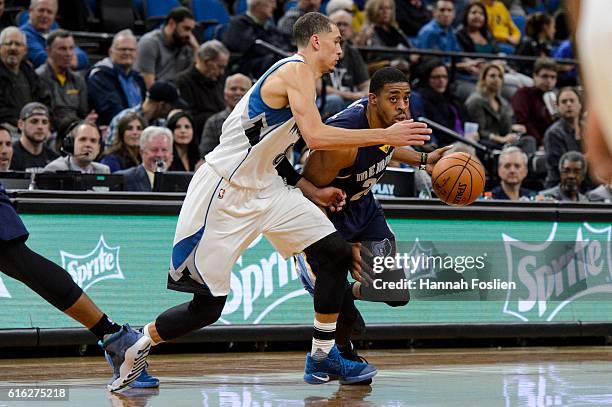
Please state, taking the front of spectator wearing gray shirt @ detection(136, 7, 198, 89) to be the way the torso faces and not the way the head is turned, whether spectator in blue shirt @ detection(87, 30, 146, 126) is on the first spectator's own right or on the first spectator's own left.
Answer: on the first spectator's own right

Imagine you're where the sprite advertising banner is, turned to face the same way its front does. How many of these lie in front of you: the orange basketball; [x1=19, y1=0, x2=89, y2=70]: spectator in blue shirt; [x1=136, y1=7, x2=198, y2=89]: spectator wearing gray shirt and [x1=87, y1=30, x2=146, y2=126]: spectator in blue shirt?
1

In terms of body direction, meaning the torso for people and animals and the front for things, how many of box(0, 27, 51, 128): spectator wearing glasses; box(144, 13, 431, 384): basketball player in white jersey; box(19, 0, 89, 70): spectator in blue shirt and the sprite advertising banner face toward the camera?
3

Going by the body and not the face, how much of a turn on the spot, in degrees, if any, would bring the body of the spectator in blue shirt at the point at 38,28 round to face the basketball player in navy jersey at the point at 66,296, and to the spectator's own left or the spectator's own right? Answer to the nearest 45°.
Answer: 0° — they already face them

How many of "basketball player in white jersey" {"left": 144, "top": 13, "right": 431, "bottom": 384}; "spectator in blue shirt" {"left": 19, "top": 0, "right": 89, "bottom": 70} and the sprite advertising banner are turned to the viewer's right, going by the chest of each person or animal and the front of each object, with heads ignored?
1

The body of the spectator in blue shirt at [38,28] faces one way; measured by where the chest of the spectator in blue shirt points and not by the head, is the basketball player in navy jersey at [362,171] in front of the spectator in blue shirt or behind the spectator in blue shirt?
in front

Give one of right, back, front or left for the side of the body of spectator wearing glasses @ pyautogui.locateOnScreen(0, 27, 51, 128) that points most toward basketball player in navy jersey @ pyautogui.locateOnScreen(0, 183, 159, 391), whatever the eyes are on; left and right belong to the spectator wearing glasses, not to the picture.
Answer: front

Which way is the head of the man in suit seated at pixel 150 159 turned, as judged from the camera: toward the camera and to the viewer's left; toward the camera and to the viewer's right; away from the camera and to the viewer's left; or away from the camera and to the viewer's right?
toward the camera and to the viewer's right

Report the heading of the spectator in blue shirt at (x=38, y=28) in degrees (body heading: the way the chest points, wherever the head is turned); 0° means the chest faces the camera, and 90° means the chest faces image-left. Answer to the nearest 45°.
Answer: approximately 0°

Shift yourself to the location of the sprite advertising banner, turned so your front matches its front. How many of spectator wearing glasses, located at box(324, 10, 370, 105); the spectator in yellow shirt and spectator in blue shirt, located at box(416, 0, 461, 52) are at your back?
3

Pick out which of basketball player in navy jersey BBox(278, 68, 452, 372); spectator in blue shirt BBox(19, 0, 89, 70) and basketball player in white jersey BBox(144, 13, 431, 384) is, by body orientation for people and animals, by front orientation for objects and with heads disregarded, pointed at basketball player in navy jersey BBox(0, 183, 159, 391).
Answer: the spectator in blue shirt

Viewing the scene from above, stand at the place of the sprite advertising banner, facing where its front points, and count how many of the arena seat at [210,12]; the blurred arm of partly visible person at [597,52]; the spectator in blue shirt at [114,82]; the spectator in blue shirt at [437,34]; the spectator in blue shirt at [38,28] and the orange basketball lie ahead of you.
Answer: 2

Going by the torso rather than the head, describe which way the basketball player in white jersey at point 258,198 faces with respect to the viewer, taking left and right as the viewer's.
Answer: facing to the right of the viewer

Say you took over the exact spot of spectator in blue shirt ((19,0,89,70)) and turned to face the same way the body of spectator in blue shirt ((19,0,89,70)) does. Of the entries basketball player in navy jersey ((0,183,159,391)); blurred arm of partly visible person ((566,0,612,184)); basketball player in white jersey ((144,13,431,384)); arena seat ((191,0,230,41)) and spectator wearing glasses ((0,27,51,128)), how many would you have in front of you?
4

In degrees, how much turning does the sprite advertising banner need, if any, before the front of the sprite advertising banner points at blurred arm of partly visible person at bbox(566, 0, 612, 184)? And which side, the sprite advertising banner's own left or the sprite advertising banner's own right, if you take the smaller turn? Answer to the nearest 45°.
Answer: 0° — it already faces them
